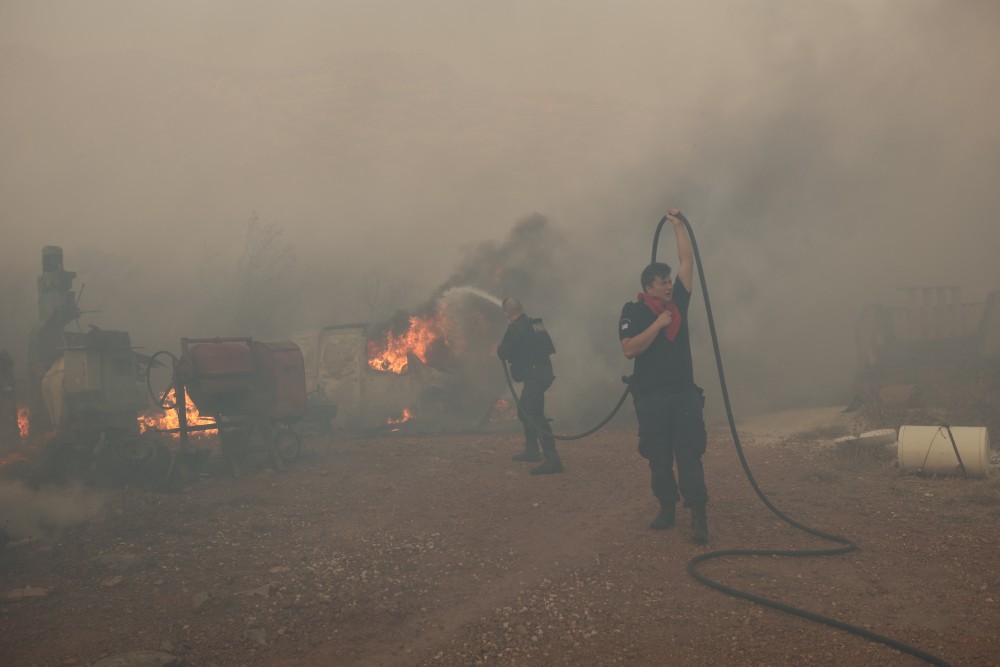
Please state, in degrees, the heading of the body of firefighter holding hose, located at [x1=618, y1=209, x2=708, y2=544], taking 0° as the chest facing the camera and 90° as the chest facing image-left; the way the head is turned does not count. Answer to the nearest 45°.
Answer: approximately 315°

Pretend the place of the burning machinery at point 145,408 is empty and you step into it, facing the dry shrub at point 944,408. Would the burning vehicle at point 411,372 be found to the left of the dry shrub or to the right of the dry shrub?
left

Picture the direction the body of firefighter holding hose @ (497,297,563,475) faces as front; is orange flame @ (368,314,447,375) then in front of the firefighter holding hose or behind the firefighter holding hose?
in front

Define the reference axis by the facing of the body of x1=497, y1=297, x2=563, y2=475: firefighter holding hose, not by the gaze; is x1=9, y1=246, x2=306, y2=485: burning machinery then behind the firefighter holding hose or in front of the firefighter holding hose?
in front

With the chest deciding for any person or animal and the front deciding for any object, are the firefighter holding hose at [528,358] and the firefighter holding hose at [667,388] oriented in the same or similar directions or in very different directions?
very different directions

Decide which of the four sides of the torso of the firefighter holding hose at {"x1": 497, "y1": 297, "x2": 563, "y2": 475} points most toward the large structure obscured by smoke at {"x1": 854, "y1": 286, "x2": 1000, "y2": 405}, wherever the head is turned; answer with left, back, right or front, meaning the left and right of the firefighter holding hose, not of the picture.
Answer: right

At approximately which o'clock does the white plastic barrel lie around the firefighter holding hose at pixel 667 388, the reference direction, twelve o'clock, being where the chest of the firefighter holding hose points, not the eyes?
The white plastic barrel is roughly at 9 o'clock from the firefighter holding hose.

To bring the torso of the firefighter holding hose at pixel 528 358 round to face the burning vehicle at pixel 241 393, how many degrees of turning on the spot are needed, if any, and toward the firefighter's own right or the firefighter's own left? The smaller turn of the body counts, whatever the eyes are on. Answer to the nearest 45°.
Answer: approximately 45° to the firefighter's own left

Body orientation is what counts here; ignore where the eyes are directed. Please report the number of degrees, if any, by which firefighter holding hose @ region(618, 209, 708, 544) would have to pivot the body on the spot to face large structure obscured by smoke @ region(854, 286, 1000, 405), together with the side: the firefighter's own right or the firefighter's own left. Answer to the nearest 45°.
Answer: approximately 90° to the firefighter's own left

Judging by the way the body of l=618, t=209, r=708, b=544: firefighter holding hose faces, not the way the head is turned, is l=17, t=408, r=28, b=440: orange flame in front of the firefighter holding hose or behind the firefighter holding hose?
behind

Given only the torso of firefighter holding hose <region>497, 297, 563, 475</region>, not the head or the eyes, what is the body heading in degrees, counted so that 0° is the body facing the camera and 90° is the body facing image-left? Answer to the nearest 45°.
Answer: approximately 135°
